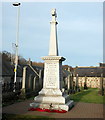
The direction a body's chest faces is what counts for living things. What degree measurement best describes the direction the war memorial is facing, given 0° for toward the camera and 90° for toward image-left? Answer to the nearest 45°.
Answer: approximately 0°
